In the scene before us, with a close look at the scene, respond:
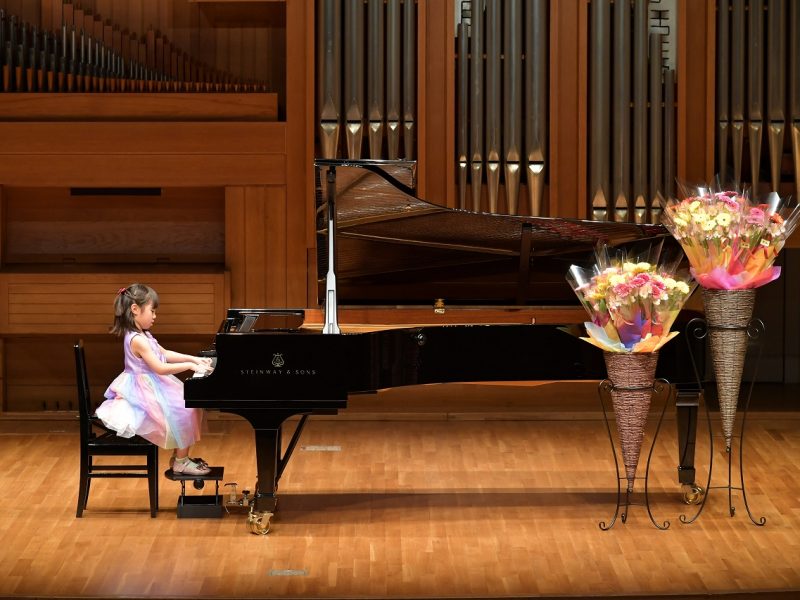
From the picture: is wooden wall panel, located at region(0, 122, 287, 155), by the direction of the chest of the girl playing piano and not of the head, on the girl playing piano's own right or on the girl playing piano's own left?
on the girl playing piano's own left

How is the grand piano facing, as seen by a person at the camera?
facing to the left of the viewer

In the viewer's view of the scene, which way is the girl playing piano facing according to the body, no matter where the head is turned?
to the viewer's right

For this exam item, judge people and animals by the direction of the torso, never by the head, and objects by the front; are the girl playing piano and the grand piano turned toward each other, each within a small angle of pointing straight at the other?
yes

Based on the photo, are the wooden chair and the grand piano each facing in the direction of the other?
yes

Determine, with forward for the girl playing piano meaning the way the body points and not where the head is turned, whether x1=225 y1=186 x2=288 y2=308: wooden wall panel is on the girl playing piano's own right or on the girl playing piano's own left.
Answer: on the girl playing piano's own left

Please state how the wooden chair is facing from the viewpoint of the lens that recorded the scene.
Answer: facing to the right of the viewer

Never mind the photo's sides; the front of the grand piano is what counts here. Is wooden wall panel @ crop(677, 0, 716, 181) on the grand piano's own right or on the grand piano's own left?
on the grand piano's own right

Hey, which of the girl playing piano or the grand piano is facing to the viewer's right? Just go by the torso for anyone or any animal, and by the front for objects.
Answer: the girl playing piano

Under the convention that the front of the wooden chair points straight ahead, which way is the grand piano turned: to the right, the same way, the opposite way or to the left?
the opposite way

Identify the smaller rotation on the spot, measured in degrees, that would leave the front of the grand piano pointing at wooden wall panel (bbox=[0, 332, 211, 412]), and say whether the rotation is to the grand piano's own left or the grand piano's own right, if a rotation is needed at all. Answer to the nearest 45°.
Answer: approximately 45° to the grand piano's own right
